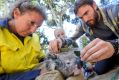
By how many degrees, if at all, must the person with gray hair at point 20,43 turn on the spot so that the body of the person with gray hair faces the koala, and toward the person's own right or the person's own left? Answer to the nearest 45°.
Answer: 0° — they already face it

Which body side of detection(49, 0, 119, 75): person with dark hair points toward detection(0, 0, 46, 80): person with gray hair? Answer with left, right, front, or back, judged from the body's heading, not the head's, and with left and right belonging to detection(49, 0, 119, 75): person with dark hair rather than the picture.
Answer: front

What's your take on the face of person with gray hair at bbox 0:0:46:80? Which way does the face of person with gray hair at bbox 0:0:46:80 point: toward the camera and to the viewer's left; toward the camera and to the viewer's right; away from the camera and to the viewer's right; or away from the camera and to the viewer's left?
toward the camera and to the viewer's right

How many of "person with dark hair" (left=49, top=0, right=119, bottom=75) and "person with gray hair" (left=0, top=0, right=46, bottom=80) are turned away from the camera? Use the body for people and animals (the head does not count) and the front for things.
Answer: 0

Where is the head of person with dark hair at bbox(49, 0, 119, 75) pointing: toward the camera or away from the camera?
toward the camera

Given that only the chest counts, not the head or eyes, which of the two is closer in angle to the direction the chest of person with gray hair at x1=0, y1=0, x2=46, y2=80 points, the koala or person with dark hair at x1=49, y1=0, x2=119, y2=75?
the koala

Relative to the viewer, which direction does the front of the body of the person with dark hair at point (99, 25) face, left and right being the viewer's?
facing the viewer and to the left of the viewer

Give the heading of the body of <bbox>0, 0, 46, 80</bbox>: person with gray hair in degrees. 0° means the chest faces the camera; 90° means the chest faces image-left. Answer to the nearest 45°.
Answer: approximately 315°

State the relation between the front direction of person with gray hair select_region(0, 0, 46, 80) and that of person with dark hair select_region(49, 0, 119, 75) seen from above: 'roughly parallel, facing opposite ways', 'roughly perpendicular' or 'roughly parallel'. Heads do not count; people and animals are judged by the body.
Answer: roughly perpendicular
